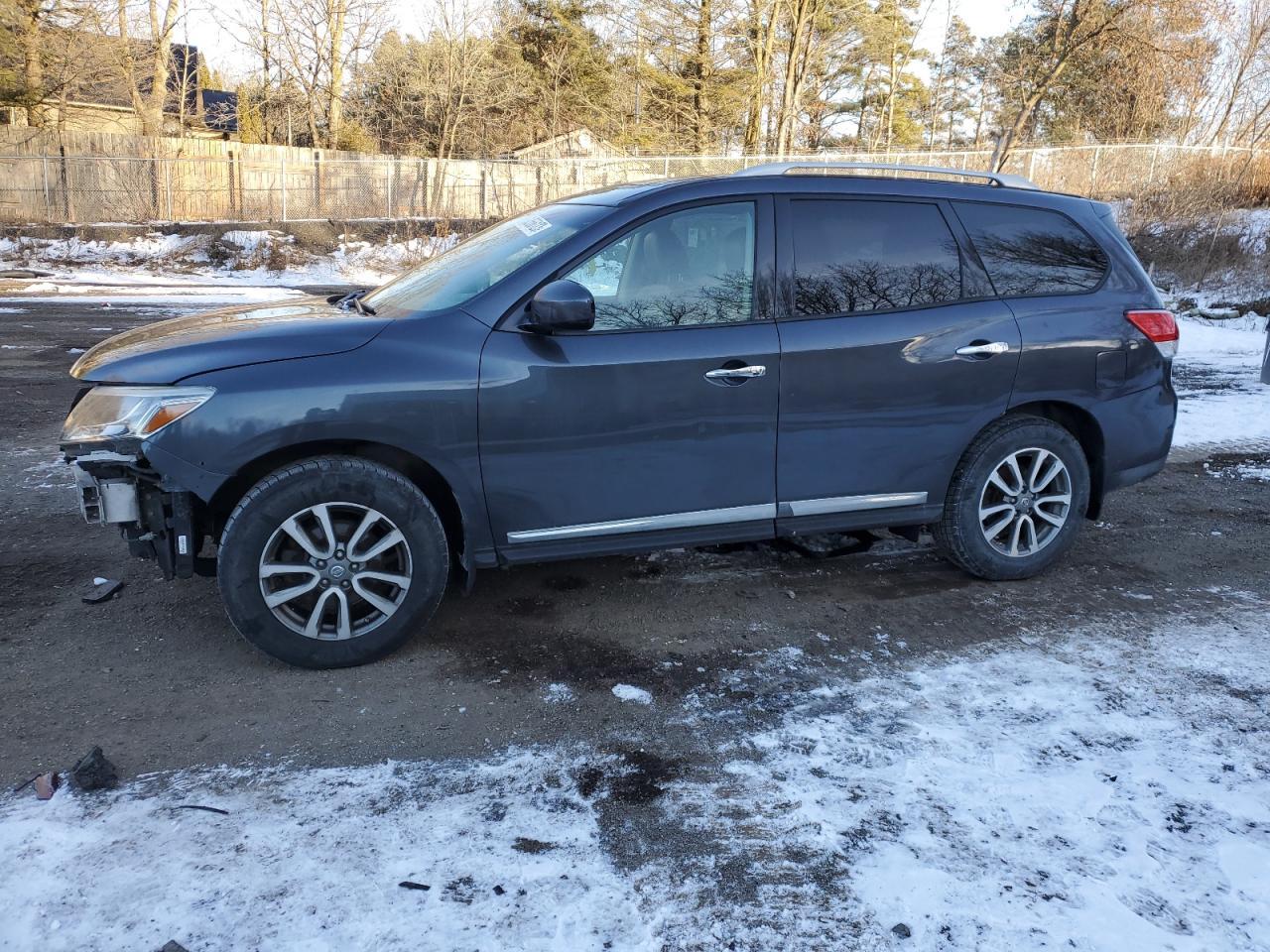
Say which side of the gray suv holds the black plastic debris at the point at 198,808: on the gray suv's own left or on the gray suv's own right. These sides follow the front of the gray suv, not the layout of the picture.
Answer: on the gray suv's own left

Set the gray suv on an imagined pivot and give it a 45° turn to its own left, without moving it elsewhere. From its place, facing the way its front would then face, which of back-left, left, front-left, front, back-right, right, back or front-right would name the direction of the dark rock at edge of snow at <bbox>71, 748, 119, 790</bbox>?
front

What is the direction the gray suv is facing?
to the viewer's left

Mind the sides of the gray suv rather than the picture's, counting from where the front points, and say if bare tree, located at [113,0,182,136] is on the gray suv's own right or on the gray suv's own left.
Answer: on the gray suv's own right

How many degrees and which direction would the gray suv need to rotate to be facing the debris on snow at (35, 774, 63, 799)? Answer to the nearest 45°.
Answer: approximately 45° to its left

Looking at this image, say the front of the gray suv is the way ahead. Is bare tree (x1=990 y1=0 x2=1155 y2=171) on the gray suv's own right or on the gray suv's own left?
on the gray suv's own right

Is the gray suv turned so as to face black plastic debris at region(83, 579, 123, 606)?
yes
